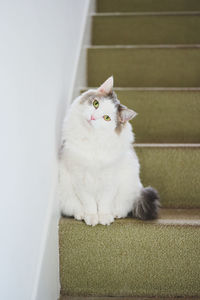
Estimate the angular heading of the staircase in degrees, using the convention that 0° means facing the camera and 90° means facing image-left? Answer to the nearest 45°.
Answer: approximately 0°
